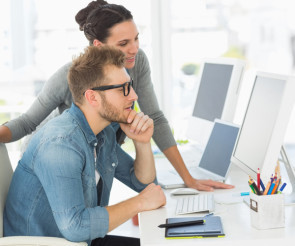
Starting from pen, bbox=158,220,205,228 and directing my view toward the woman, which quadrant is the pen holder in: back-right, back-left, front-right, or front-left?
back-right

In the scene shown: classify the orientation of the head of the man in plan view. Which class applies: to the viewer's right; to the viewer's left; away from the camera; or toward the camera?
to the viewer's right

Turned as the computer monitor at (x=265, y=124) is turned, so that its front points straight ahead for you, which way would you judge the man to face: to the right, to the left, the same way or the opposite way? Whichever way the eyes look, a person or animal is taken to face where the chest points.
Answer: the opposite way

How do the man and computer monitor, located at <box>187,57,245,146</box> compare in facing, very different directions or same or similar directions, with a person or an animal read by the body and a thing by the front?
very different directions

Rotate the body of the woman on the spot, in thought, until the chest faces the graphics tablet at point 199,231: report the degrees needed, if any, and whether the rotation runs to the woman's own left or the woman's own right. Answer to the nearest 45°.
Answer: approximately 45° to the woman's own right

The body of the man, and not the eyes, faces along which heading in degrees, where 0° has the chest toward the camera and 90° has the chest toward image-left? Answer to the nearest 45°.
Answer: approximately 270°

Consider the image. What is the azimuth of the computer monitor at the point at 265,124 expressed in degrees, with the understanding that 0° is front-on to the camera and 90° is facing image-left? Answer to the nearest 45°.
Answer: approximately 45°

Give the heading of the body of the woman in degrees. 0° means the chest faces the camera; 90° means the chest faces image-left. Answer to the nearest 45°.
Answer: approximately 315°

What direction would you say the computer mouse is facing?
to the viewer's right

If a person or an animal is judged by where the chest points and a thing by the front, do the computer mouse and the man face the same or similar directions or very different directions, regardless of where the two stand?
same or similar directions

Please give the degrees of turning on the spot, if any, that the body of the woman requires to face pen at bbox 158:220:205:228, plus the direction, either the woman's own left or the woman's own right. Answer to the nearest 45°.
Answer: approximately 45° to the woman's own right

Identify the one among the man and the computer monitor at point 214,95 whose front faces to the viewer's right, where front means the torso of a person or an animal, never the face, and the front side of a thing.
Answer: the man

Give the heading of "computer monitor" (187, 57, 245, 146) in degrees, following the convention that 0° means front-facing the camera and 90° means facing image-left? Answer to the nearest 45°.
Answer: approximately 45°

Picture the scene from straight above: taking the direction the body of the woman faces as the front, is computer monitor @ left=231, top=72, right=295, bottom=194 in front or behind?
in front

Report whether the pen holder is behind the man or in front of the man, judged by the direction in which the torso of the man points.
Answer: in front

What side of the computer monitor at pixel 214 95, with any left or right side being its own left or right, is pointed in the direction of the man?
front
